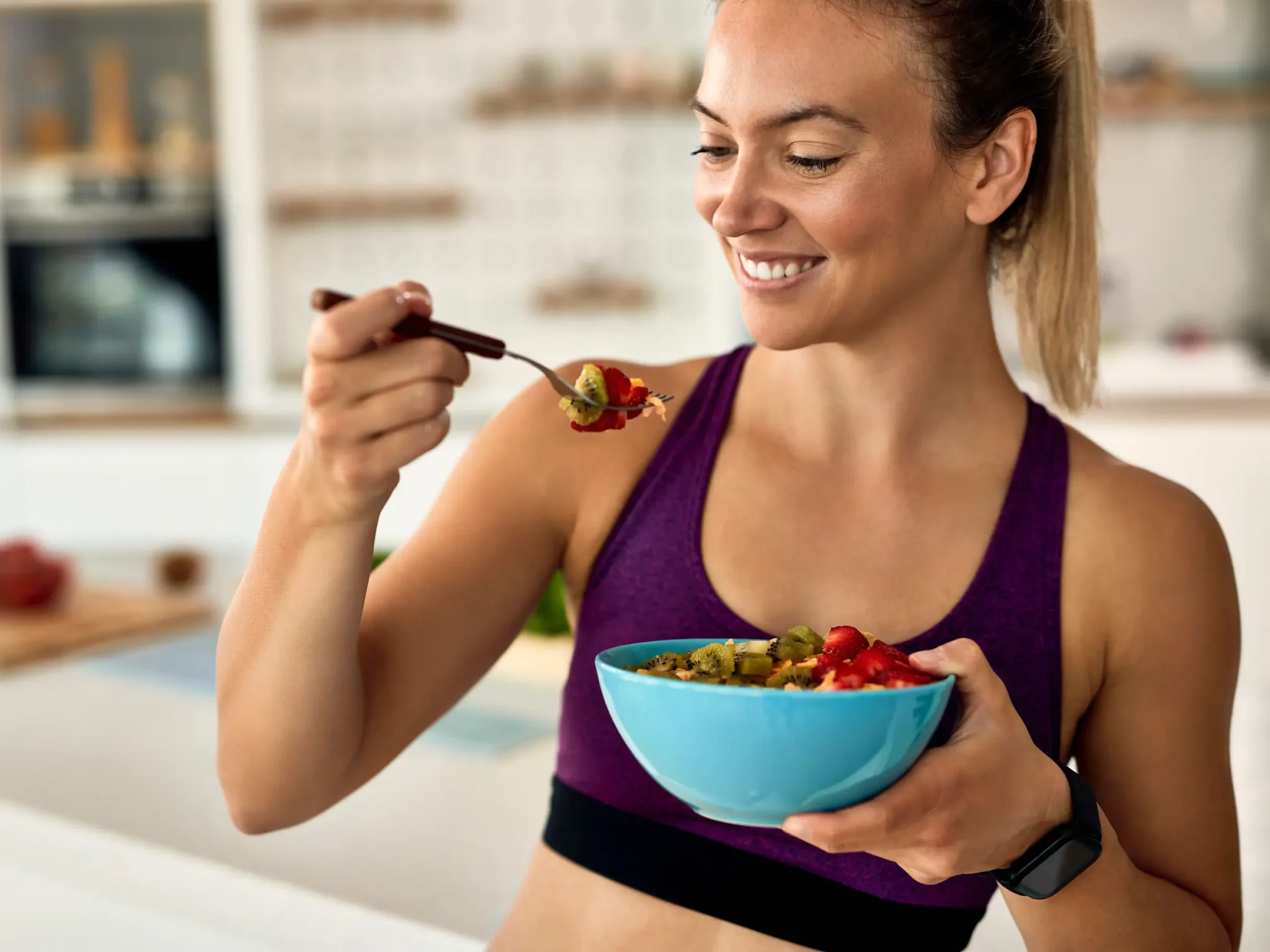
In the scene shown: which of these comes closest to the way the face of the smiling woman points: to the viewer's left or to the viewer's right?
to the viewer's left

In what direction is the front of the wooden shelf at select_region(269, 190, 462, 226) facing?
toward the camera

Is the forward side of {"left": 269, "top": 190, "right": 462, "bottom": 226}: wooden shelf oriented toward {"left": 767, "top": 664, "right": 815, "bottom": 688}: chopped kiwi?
yes

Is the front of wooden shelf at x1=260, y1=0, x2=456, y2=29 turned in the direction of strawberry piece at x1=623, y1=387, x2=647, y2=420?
yes

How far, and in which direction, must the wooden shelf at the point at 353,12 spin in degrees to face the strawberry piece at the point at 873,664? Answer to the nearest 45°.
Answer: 0° — it already faces it

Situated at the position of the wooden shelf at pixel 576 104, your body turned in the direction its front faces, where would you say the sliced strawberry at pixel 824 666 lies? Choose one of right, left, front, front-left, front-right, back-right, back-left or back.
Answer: front

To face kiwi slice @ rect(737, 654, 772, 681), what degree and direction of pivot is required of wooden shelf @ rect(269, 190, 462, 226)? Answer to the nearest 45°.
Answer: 0° — it already faces it

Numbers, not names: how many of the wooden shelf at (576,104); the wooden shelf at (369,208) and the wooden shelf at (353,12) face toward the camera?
3

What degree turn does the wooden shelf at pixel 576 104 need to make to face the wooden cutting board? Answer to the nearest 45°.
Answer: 0° — it already faces it

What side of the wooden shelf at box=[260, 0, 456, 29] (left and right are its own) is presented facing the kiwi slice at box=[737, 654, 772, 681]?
front

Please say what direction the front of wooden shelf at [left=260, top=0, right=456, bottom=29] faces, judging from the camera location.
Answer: facing the viewer

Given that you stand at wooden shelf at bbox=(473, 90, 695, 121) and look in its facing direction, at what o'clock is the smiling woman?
The smiling woman is roughly at 12 o'clock from the wooden shelf.

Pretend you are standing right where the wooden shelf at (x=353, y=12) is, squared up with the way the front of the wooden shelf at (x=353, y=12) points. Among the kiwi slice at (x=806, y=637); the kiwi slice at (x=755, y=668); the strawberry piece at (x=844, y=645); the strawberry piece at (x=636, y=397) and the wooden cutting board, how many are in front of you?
5
